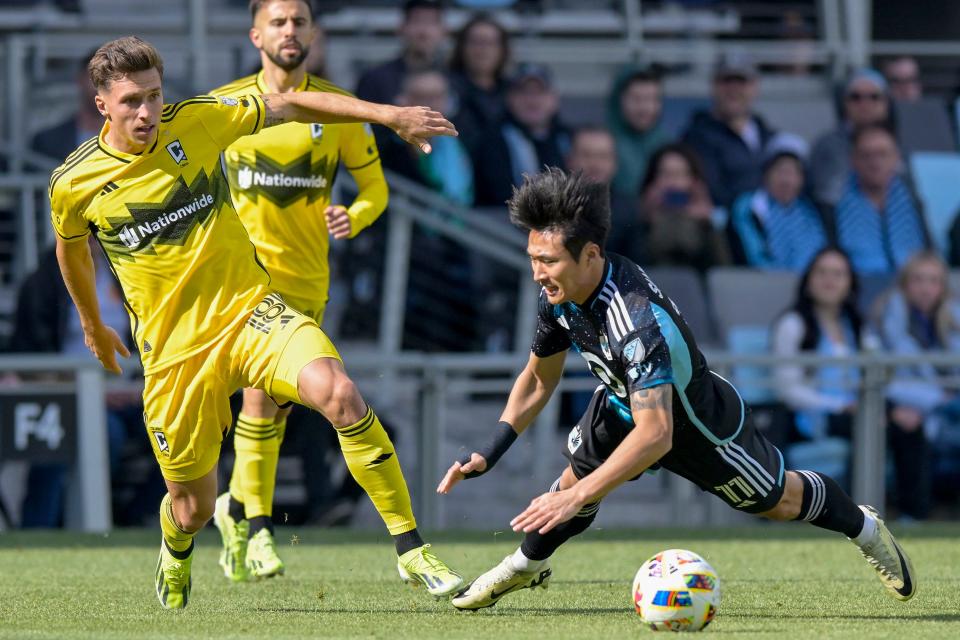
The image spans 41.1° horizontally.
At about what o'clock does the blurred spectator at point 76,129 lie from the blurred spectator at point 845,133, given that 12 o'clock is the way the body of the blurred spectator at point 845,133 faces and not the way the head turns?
the blurred spectator at point 76,129 is roughly at 2 o'clock from the blurred spectator at point 845,133.

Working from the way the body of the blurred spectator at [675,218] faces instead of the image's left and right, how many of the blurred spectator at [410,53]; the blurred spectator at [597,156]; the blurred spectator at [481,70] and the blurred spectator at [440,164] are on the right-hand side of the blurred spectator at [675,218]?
4

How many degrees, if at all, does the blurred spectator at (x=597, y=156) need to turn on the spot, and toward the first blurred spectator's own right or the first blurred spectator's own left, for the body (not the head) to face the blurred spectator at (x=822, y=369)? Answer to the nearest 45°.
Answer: approximately 45° to the first blurred spectator's own left

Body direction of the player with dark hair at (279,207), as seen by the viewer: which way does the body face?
toward the camera

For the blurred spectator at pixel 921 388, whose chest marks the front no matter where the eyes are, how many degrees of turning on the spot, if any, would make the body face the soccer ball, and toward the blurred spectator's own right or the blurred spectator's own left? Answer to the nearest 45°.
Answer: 0° — they already face it

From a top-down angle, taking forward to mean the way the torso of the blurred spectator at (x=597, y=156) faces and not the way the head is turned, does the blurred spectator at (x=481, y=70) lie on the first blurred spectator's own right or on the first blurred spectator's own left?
on the first blurred spectator's own right

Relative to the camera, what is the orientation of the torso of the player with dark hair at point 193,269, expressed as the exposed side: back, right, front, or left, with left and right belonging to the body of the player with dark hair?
front

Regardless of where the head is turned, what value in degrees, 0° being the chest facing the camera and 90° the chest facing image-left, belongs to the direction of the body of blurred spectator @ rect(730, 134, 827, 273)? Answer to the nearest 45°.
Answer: approximately 0°

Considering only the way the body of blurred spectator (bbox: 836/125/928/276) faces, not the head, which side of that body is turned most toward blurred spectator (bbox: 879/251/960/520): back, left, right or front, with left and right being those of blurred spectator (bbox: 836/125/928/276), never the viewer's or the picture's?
front

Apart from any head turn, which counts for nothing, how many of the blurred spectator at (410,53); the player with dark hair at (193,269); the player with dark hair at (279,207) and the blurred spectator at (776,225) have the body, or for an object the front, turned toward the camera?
4

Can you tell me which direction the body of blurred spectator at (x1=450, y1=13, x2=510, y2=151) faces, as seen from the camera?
toward the camera

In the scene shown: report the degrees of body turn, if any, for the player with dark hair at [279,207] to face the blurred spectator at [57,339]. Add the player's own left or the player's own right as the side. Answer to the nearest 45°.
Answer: approximately 135° to the player's own right

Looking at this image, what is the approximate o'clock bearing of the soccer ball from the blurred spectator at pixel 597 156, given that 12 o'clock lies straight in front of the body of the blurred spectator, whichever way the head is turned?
The soccer ball is roughly at 12 o'clock from the blurred spectator.

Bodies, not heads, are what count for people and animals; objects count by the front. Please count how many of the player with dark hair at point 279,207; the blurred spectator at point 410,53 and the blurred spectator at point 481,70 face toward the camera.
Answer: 3

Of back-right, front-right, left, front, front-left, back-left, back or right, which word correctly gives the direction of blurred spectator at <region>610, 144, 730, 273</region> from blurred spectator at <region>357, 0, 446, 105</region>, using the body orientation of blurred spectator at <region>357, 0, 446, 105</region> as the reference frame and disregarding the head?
left

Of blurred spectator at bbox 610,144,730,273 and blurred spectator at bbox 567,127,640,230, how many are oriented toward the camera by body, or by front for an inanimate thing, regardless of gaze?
2
